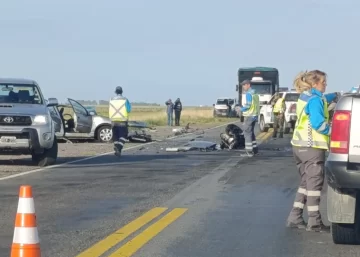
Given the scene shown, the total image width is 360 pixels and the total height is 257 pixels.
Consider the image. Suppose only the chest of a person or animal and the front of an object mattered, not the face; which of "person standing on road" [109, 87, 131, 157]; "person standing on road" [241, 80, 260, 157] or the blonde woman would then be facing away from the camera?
"person standing on road" [109, 87, 131, 157]

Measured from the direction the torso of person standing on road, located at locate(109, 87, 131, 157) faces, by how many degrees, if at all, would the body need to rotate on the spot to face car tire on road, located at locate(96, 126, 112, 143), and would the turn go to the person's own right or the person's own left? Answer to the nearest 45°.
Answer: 0° — they already face it

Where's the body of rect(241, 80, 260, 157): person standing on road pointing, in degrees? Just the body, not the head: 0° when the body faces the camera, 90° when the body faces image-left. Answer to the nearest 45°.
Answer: approximately 90°

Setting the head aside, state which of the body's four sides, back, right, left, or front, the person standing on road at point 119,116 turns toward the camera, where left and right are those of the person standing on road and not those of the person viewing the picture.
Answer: back

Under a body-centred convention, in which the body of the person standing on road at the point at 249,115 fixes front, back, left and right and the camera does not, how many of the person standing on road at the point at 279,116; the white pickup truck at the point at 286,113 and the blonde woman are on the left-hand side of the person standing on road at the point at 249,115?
1
